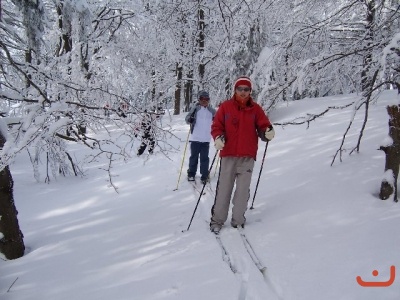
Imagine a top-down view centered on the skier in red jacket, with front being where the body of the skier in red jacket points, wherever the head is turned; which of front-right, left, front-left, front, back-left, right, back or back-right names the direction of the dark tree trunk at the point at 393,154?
left

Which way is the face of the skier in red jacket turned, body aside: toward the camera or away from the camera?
toward the camera

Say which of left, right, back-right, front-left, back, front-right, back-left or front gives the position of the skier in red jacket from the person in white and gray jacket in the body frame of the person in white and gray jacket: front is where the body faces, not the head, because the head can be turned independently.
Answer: front

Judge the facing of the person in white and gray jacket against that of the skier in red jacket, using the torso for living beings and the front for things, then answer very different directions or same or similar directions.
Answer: same or similar directions

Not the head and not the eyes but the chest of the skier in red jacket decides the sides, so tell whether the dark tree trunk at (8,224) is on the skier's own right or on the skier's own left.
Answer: on the skier's own right

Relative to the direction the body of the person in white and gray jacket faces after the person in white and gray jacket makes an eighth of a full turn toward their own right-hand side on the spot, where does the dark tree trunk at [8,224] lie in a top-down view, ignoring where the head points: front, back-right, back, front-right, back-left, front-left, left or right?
front

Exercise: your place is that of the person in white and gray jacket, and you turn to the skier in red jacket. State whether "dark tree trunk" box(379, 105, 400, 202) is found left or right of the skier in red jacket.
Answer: left

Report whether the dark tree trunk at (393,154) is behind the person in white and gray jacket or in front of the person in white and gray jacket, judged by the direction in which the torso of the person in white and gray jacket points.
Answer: in front

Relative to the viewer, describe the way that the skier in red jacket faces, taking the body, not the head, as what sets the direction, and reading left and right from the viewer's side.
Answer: facing the viewer

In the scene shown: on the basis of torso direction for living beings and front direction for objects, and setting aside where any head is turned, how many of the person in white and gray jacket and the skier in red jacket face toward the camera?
2

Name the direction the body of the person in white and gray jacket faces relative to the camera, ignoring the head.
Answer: toward the camera
